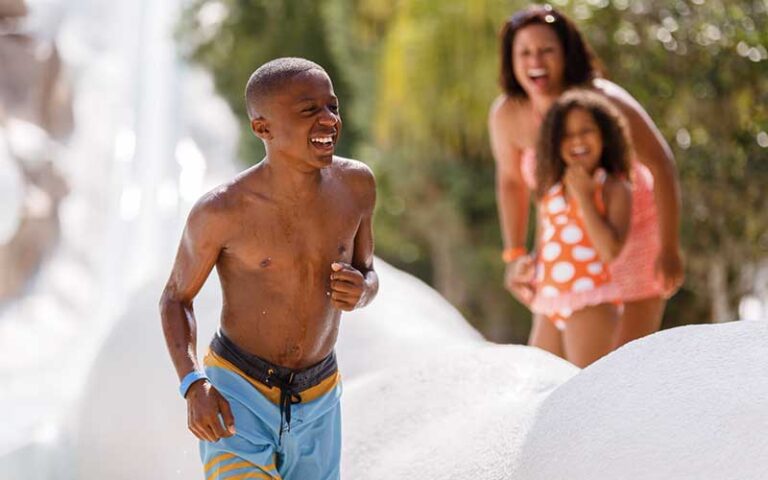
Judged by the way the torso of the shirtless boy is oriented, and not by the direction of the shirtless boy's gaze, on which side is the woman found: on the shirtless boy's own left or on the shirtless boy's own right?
on the shirtless boy's own left

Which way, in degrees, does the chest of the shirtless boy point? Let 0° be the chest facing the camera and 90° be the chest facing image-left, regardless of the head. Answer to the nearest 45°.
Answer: approximately 315°

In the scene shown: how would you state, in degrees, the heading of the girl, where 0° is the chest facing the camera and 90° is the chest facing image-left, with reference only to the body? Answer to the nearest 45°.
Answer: approximately 45°

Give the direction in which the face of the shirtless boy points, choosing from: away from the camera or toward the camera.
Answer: toward the camera

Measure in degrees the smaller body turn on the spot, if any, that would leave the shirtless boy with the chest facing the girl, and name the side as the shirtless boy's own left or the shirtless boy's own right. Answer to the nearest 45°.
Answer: approximately 90° to the shirtless boy's own left

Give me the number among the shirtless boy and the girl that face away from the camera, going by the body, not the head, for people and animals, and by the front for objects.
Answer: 0

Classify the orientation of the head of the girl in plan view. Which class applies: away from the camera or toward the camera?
toward the camera
